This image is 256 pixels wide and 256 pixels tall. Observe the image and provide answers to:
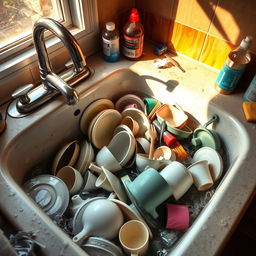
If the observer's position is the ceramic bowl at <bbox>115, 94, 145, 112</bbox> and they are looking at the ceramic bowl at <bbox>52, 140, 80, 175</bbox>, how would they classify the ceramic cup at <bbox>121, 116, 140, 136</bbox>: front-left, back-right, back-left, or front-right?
front-left

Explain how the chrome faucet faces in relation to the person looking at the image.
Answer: facing the viewer and to the right of the viewer

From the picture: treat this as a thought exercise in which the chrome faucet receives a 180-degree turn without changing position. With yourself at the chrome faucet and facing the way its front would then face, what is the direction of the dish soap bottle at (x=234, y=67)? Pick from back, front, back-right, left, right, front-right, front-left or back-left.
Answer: back-right

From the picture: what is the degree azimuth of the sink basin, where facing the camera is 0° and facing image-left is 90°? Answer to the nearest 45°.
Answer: approximately 315°
